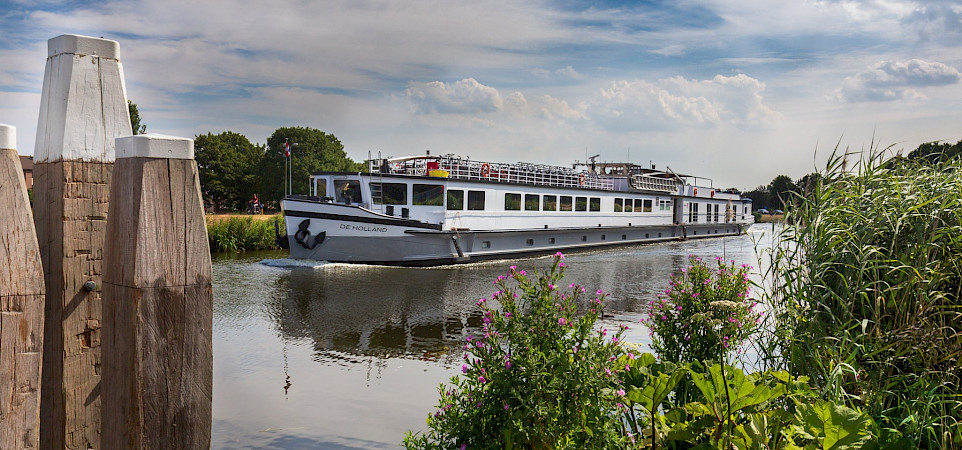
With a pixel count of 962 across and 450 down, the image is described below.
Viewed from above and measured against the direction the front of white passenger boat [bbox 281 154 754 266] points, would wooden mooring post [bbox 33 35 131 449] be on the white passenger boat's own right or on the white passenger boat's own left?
on the white passenger boat's own left

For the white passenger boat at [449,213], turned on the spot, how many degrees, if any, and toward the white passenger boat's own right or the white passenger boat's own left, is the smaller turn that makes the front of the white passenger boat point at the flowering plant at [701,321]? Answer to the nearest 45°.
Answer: approximately 45° to the white passenger boat's own left

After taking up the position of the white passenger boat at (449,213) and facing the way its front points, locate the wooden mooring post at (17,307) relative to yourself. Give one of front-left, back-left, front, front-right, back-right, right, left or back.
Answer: front-left

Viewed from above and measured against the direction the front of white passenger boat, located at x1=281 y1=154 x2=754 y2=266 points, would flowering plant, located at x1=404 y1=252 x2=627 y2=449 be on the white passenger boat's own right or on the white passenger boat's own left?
on the white passenger boat's own left

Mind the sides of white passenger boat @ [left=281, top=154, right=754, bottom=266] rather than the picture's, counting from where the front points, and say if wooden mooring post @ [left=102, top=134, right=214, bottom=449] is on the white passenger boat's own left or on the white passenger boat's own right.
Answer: on the white passenger boat's own left

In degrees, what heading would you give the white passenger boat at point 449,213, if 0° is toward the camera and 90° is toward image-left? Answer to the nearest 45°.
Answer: approximately 45°
